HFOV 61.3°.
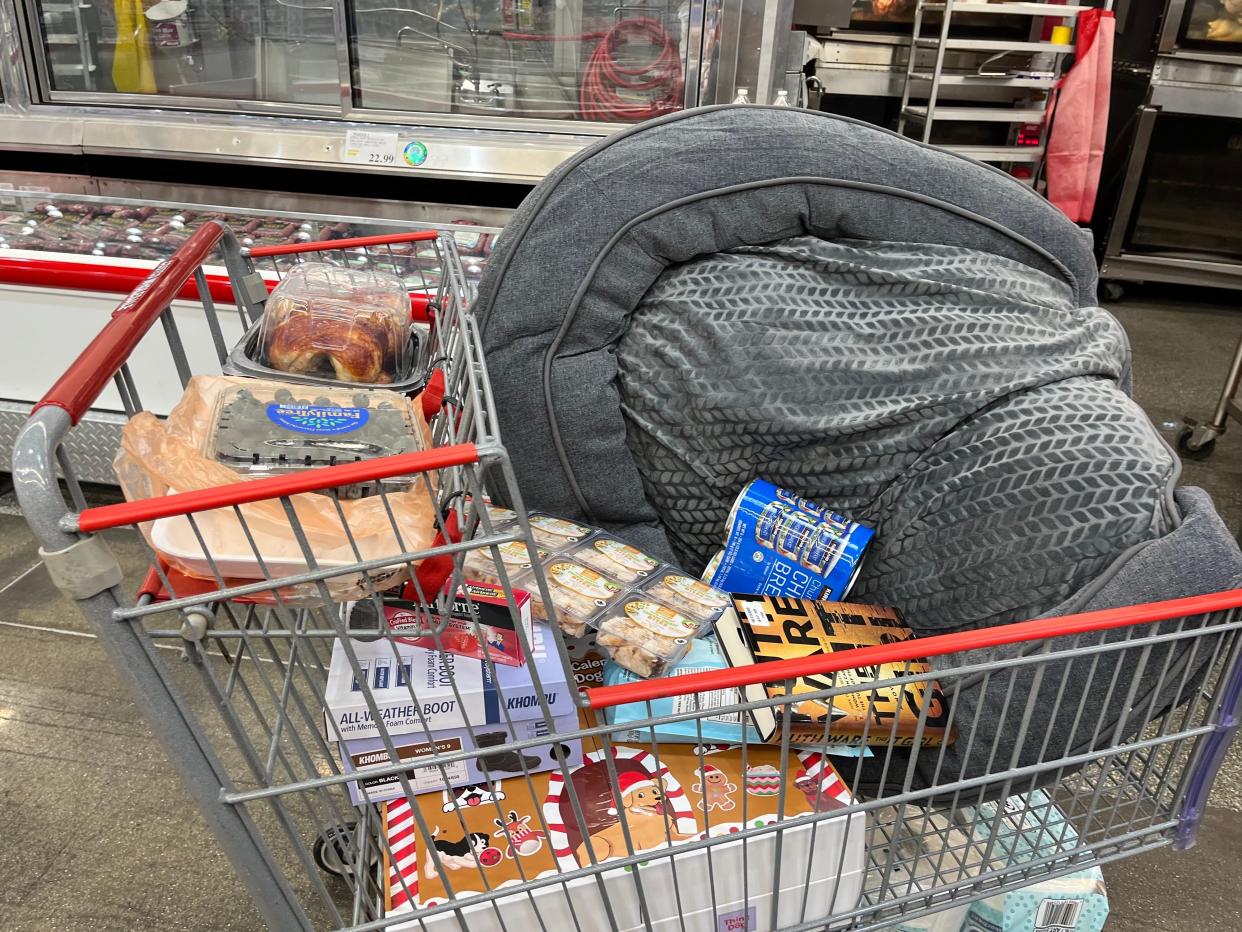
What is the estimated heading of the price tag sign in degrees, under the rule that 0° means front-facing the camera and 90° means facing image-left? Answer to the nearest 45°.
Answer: approximately 0°

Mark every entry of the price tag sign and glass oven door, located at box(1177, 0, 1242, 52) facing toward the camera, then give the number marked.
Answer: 2

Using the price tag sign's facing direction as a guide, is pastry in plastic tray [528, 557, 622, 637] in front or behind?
in front

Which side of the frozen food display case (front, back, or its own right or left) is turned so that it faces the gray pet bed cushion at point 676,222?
front

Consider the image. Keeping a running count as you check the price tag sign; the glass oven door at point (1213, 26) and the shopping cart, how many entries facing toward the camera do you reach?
2

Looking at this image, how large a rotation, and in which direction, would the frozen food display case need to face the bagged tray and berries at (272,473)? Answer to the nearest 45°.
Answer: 0° — it already faces it

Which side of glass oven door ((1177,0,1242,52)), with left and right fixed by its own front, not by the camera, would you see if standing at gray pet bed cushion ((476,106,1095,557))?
front

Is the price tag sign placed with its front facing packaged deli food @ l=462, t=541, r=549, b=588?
yes

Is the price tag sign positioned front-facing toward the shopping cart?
yes

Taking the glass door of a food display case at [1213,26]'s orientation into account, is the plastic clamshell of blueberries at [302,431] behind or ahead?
ahead

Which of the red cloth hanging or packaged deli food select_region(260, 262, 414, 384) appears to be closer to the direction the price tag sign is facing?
the packaged deli food
